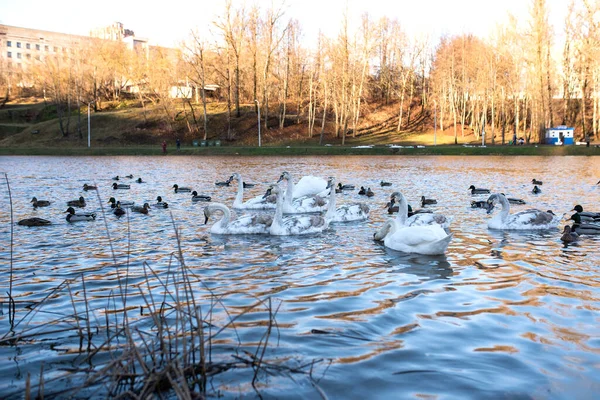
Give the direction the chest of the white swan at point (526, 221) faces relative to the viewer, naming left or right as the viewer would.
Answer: facing to the left of the viewer

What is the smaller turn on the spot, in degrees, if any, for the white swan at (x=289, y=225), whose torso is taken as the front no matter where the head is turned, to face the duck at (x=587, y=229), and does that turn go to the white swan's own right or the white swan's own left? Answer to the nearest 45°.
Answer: approximately 180°

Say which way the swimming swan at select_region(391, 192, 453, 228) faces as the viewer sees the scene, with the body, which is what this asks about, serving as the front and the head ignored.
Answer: to the viewer's left

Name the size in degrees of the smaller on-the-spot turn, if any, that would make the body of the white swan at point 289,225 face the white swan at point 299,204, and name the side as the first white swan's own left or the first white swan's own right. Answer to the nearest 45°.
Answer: approximately 90° to the first white swan's own right

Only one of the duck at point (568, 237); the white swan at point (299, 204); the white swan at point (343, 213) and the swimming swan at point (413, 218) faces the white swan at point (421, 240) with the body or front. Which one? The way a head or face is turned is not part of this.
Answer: the duck

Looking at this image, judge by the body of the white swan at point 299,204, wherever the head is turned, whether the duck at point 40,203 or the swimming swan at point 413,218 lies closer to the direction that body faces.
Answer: the duck

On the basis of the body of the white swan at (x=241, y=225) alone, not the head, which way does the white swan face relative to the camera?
to the viewer's left
